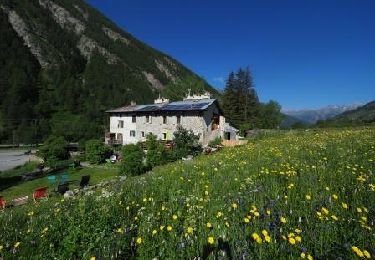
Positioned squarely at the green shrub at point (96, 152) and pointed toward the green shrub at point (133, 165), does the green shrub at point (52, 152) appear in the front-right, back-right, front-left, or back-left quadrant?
back-right

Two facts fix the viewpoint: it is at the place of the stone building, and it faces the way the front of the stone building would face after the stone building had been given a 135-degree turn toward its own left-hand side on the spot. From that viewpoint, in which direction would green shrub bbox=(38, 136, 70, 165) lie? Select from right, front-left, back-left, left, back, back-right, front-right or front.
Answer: back

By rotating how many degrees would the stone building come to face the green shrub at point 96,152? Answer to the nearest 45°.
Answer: approximately 45° to its right

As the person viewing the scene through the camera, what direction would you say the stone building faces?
facing the viewer and to the left of the viewer

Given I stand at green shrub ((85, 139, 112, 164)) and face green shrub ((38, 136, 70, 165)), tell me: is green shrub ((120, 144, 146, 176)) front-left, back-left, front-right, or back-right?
back-left

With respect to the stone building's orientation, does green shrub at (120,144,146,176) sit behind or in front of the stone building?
in front
